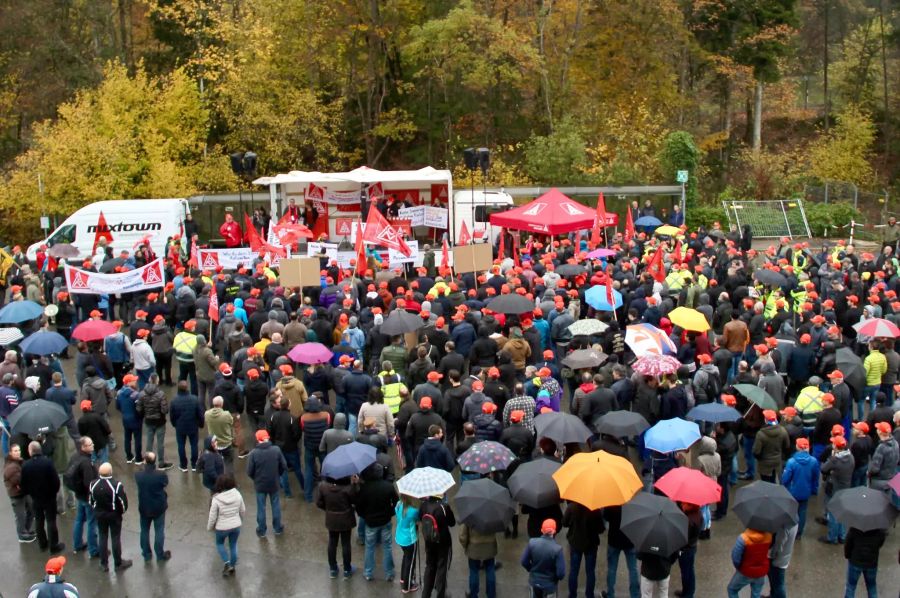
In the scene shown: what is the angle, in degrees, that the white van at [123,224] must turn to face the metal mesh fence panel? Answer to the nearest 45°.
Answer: approximately 180°

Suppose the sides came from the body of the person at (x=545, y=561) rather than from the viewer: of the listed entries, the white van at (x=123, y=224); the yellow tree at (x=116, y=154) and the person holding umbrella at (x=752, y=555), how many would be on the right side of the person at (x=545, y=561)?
1

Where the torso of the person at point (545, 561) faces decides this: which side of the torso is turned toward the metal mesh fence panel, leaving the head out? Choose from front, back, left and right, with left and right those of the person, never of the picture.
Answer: front

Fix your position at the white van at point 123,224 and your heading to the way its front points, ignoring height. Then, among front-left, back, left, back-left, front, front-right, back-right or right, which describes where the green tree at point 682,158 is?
back

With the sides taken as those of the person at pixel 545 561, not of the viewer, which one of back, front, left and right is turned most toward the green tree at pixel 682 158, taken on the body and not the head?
front

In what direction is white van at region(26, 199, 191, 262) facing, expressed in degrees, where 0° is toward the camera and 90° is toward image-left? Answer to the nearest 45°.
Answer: approximately 90°

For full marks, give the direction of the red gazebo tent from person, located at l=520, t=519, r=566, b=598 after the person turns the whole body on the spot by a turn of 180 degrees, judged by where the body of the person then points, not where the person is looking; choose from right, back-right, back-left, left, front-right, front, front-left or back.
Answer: back

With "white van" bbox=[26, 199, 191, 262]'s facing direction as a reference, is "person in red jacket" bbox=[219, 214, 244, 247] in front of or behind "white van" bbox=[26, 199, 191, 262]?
behind

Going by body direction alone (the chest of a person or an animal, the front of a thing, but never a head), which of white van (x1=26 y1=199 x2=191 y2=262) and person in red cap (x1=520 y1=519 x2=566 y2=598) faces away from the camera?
the person in red cap

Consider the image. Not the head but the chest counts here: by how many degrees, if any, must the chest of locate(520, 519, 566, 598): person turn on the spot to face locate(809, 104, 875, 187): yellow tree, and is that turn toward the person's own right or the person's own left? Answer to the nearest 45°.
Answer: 0° — they already face it

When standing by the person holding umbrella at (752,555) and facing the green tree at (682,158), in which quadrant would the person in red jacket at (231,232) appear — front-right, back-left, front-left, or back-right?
front-left

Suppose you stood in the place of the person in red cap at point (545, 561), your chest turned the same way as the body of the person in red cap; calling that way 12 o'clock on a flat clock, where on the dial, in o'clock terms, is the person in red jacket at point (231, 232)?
The person in red jacket is roughly at 11 o'clock from the person in red cap.

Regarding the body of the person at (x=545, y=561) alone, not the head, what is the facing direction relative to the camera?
away from the camera

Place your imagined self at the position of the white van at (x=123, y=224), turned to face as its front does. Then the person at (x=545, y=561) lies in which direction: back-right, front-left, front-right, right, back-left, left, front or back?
left

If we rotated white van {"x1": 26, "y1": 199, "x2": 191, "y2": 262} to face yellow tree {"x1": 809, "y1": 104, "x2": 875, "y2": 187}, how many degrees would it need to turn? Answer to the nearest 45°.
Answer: approximately 180°

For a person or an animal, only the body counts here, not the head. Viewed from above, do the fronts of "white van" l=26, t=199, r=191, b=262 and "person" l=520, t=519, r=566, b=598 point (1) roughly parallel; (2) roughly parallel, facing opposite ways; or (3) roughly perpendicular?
roughly perpendicular

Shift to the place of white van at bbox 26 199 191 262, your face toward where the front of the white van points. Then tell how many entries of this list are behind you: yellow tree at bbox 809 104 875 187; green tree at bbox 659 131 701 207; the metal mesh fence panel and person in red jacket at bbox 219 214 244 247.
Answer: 4

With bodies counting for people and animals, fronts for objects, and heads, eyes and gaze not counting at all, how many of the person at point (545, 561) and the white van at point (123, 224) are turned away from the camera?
1

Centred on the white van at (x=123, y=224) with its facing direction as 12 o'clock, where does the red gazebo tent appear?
The red gazebo tent is roughly at 7 o'clock from the white van.

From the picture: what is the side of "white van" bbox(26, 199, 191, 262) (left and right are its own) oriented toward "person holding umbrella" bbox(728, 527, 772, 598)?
left
